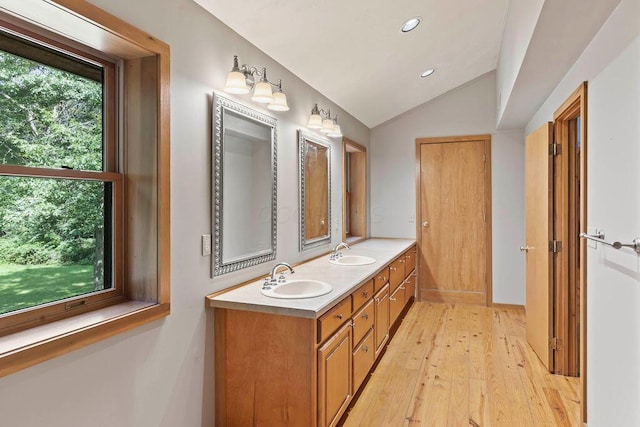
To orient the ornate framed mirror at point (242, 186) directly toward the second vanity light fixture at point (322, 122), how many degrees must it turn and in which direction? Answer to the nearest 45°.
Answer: approximately 90° to its left

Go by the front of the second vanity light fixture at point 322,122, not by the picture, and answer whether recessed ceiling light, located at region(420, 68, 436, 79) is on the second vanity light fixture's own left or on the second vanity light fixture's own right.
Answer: on the second vanity light fixture's own left

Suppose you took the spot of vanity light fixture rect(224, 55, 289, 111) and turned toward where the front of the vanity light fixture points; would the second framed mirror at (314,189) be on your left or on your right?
on your left

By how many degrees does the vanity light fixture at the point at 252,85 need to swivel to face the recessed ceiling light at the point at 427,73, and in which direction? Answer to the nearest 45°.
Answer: approximately 90° to its left

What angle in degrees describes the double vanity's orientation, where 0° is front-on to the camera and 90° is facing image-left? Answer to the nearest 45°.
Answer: approximately 315°

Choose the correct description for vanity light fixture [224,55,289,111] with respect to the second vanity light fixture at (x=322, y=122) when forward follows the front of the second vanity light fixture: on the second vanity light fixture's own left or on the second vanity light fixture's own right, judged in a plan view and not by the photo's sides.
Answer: on the second vanity light fixture's own right

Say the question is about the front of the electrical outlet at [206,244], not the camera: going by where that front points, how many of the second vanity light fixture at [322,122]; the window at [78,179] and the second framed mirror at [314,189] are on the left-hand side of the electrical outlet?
2

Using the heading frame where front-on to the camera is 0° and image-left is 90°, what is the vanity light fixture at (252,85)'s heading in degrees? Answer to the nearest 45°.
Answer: approximately 315°

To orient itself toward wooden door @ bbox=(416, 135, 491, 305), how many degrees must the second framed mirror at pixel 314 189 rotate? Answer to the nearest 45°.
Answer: approximately 90° to its left
